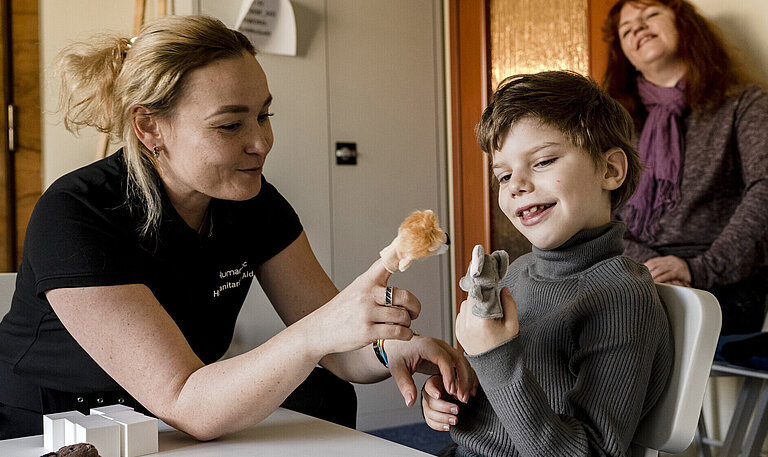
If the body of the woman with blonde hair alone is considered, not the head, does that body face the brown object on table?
no

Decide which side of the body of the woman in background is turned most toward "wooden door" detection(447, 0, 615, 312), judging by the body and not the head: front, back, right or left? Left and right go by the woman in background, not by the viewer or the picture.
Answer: right

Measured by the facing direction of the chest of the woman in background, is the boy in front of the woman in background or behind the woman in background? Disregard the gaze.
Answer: in front

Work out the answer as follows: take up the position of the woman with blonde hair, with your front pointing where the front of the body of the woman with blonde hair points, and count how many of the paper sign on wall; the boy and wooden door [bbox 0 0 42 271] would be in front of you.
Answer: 1

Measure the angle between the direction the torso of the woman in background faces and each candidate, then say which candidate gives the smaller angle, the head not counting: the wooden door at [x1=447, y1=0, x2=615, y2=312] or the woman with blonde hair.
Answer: the woman with blonde hair

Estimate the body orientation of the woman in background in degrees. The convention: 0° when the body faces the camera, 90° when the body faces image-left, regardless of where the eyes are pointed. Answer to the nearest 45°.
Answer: approximately 45°

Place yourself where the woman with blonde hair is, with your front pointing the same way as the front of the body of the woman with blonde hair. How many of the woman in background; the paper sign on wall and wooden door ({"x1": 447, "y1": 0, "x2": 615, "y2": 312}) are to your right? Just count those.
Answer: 0

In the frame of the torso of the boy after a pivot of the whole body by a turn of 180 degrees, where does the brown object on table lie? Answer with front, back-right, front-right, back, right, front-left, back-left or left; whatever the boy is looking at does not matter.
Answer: back

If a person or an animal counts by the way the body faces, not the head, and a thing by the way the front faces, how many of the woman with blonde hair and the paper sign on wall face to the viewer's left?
0

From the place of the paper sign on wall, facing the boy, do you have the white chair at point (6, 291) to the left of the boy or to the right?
right

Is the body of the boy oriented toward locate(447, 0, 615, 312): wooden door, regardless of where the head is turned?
no

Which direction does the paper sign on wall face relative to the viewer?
toward the camera

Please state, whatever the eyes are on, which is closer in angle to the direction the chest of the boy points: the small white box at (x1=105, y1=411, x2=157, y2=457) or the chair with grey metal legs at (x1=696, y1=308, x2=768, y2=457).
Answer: the small white box

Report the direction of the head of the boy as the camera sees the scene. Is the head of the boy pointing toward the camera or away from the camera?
toward the camera

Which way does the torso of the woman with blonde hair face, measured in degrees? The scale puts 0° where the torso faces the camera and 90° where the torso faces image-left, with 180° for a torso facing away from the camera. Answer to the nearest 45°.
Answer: approximately 315°

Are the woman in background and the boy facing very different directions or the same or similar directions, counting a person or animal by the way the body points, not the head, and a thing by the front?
same or similar directions
